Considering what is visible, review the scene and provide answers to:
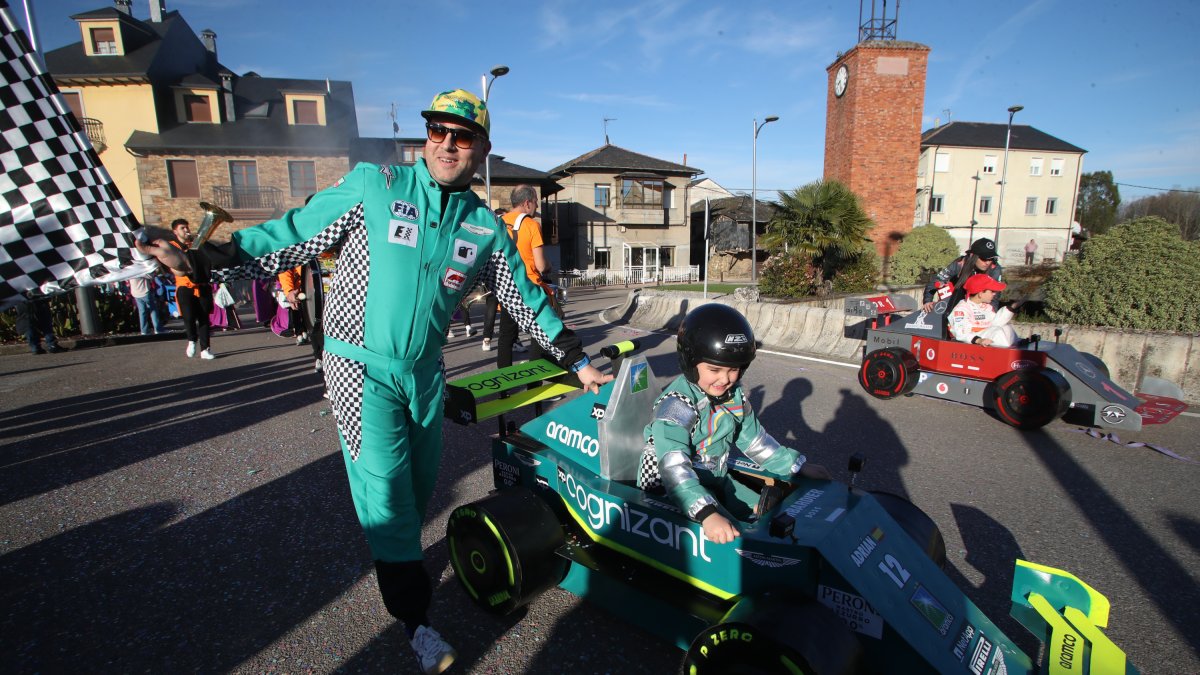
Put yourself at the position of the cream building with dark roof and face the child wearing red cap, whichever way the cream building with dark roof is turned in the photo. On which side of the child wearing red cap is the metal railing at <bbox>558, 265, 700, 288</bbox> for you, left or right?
right

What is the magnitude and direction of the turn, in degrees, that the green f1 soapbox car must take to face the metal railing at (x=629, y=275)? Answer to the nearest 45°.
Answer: approximately 135° to its left

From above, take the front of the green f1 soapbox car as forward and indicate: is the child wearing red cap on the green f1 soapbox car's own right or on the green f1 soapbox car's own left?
on the green f1 soapbox car's own left

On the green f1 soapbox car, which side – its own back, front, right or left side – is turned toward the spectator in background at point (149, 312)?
back

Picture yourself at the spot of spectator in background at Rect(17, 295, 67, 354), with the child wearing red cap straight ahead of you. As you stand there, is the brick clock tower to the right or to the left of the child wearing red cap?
left

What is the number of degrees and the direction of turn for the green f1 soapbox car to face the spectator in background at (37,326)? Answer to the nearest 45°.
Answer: approximately 135° to its right

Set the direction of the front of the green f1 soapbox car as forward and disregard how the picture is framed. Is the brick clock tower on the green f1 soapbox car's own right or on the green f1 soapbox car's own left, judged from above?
on the green f1 soapbox car's own left

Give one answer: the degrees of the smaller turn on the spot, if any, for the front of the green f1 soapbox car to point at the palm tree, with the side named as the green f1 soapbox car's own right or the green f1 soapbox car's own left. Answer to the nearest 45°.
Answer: approximately 135° to the green f1 soapbox car's own left

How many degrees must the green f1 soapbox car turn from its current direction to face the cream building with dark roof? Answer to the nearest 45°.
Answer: approximately 135° to its left

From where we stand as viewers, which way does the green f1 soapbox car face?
facing the viewer and to the right of the viewer

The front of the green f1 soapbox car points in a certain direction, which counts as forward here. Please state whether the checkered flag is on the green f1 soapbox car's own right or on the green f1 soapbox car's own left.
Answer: on the green f1 soapbox car's own right
